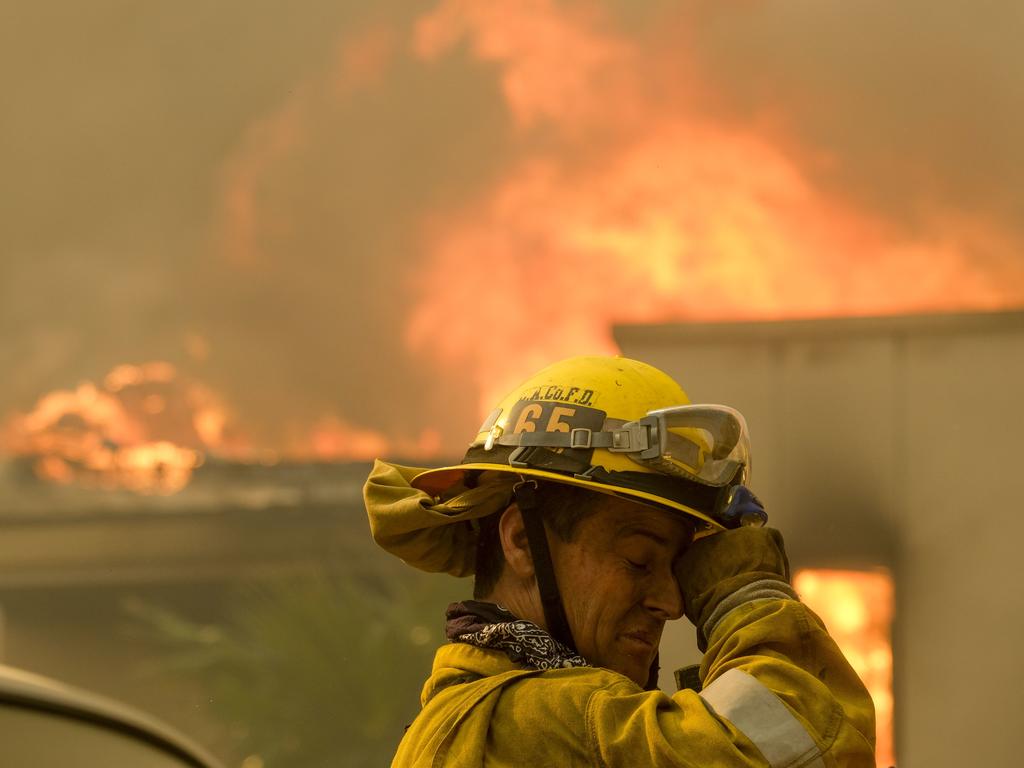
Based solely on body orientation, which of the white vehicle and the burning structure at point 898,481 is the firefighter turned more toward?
the burning structure

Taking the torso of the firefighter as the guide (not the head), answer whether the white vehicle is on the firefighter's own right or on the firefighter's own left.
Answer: on the firefighter's own right

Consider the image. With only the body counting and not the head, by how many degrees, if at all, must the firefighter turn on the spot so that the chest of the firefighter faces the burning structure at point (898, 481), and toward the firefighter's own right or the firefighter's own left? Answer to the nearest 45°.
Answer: approximately 90° to the firefighter's own left

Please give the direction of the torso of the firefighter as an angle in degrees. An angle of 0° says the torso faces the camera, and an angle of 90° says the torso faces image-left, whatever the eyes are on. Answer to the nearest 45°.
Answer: approximately 270°
